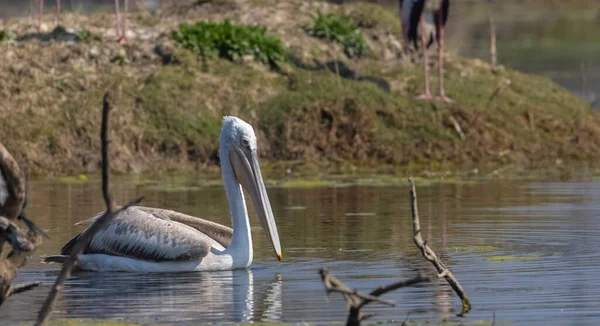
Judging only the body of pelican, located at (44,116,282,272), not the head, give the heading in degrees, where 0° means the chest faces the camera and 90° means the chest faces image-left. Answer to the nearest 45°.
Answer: approximately 270°

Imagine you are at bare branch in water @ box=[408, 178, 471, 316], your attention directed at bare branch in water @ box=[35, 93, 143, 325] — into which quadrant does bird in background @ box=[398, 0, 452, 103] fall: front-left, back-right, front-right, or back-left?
back-right

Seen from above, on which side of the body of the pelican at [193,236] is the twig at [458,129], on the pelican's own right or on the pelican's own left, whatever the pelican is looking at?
on the pelican's own left

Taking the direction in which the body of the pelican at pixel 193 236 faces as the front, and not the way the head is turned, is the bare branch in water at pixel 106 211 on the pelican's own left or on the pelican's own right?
on the pelican's own right

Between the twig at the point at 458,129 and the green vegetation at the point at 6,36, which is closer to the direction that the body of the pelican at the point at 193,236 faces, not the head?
the twig

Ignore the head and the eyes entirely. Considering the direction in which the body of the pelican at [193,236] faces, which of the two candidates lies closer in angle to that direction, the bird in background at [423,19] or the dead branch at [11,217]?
the bird in background
